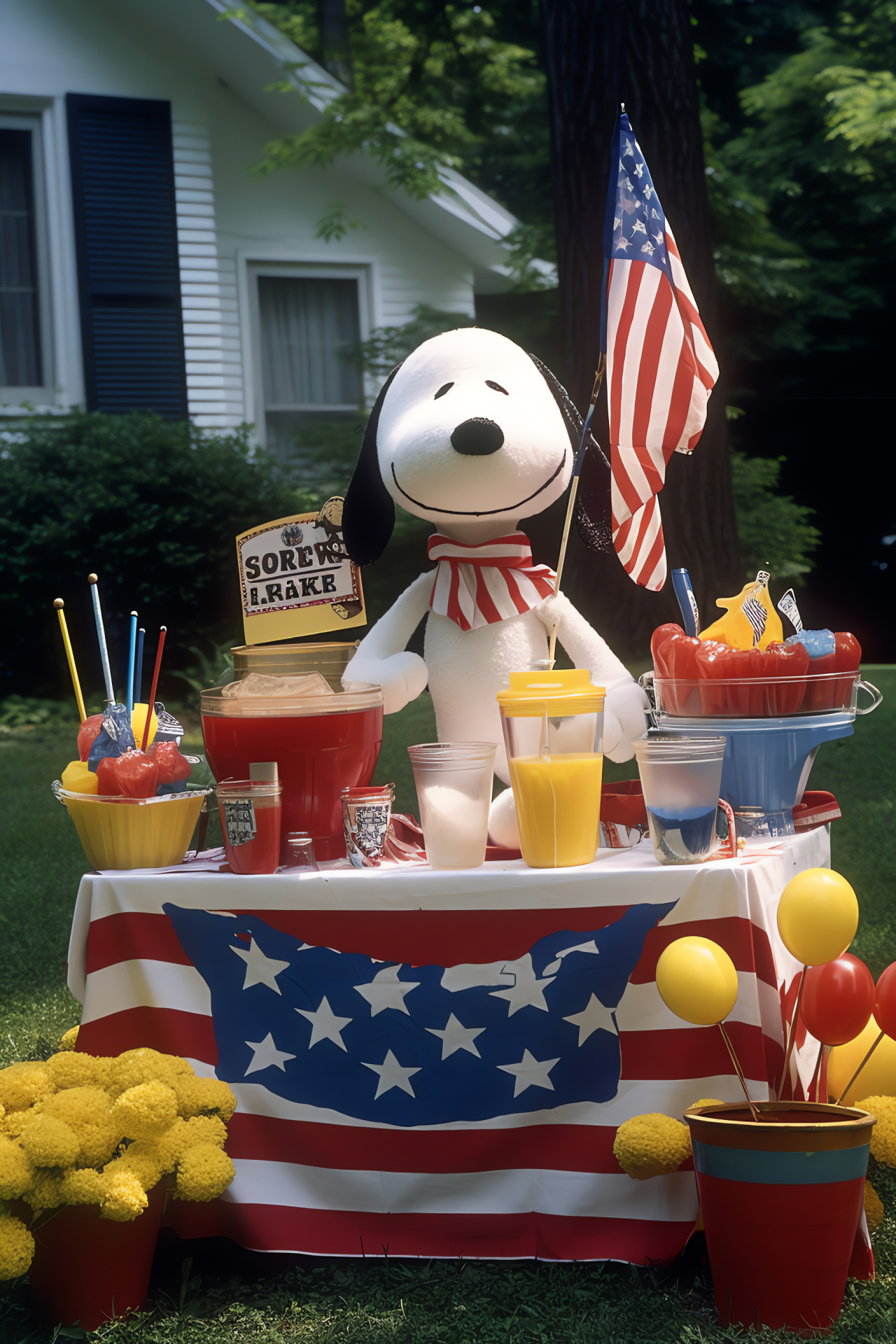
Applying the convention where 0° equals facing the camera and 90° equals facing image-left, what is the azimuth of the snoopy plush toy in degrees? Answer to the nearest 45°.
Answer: approximately 0°

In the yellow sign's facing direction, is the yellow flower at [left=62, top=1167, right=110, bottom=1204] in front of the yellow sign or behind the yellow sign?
in front

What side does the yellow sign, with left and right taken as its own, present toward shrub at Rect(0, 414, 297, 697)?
back

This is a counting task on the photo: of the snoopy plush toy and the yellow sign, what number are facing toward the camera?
2

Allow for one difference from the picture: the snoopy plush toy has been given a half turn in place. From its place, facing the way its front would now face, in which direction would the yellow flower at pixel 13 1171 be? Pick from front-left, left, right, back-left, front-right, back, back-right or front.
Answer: back-left

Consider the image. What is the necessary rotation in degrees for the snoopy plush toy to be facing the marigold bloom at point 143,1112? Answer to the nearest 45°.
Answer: approximately 45° to its right

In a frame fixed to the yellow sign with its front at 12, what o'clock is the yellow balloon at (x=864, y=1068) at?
The yellow balloon is roughly at 10 o'clock from the yellow sign.

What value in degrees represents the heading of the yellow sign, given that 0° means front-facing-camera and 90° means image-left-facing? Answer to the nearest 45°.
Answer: approximately 0°
